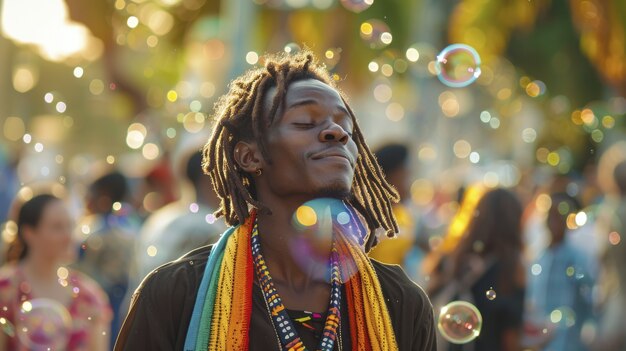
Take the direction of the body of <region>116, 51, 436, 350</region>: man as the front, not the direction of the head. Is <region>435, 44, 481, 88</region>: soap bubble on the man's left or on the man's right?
on the man's left

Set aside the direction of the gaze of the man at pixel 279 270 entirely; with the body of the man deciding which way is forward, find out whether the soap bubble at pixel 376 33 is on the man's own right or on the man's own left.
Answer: on the man's own left

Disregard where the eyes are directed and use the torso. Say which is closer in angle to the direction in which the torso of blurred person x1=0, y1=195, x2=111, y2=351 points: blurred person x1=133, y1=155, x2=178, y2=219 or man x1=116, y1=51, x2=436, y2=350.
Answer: the man

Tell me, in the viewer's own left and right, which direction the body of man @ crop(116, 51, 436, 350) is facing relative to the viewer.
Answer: facing the viewer and to the right of the viewer

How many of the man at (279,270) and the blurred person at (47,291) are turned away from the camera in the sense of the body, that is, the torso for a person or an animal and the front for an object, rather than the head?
0

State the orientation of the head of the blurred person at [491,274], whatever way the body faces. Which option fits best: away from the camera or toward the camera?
away from the camera
